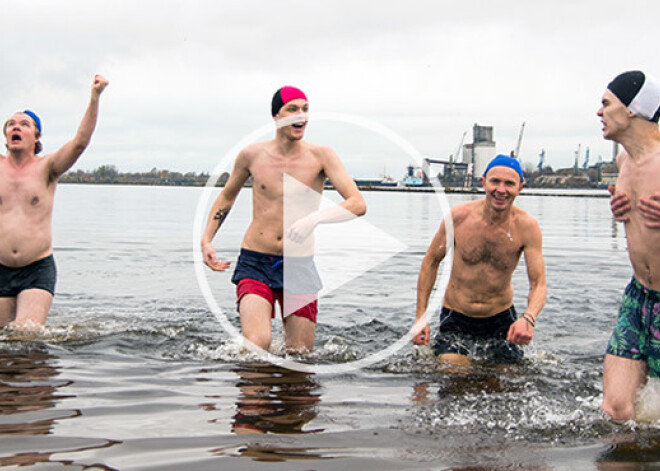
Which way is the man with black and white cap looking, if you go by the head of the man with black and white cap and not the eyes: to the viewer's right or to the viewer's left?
to the viewer's left

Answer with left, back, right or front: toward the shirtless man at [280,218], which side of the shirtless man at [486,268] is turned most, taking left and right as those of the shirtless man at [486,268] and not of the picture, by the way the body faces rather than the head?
right

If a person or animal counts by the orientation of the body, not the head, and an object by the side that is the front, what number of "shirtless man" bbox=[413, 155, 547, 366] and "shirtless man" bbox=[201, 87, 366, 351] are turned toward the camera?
2

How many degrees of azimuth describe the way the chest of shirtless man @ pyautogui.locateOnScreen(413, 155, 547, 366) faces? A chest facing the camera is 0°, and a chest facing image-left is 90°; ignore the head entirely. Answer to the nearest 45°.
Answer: approximately 0°

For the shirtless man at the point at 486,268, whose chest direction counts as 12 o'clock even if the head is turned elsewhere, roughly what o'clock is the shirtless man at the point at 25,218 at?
the shirtless man at the point at 25,218 is roughly at 3 o'clock from the shirtless man at the point at 486,268.

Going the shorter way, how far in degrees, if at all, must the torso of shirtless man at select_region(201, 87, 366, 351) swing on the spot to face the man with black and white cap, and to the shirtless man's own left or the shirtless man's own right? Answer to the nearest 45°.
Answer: approximately 45° to the shirtless man's own left

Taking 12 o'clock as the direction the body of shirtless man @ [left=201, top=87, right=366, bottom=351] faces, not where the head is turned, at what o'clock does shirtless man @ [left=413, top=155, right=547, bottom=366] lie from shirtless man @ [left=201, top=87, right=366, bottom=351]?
shirtless man @ [left=413, top=155, right=547, bottom=366] is roughly at 9 o'clock from shirtless man @ [left=201, top=87, right=366, bottom=351].
